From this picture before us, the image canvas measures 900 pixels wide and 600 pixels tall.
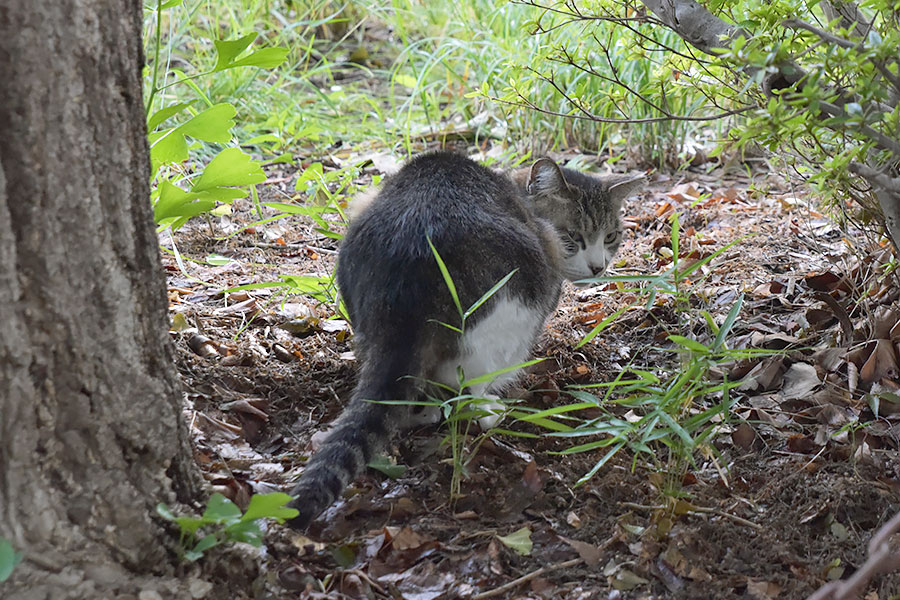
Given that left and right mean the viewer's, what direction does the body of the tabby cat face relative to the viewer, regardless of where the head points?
facing away from the viewer and to the right of the viewer

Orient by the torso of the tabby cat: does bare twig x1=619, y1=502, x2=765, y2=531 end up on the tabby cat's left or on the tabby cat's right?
on the tabby cat's right

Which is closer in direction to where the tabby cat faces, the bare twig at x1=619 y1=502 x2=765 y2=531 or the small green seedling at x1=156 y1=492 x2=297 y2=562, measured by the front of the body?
the bare twig

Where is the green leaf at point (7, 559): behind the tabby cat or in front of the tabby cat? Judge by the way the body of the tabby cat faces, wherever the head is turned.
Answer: behind

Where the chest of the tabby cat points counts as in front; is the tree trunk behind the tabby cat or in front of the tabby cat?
behind

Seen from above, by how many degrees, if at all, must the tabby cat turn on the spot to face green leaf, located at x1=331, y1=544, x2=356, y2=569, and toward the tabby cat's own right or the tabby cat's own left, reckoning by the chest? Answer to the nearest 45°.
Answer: approximately 135° to the tabby cat's own right

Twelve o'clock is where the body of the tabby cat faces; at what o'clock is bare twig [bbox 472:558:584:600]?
The bare twig is roughly at 4 o'clock from the tabby cat.

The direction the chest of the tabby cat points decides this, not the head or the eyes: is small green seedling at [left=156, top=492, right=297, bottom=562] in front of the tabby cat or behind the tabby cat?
behind
